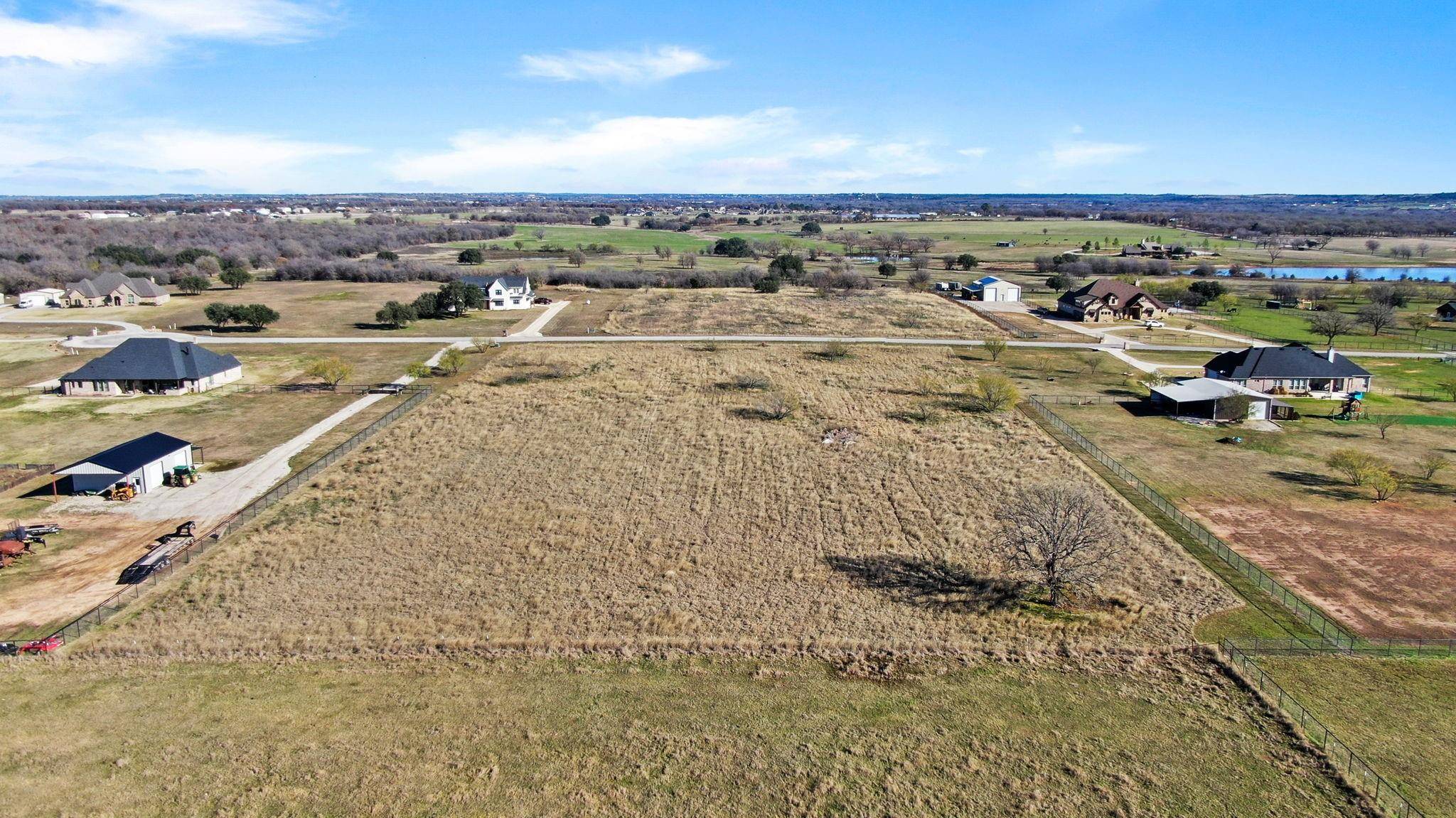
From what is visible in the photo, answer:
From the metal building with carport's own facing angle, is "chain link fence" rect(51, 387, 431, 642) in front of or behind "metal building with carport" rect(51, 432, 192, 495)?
in front

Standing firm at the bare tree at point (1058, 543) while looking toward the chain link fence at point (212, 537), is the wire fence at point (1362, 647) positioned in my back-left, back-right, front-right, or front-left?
back-left

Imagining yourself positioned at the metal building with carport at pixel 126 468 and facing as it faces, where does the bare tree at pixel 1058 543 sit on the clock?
The bare tree is roughly at 12 o'clock from the metal building with carport.

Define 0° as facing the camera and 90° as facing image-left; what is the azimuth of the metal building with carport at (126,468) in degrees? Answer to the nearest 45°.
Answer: approximately 315°

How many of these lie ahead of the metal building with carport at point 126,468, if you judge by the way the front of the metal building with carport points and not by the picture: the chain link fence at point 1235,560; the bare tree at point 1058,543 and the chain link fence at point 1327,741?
3

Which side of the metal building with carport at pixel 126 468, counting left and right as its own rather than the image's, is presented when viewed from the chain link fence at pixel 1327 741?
front

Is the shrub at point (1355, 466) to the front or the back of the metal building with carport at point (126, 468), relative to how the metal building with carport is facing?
to the front

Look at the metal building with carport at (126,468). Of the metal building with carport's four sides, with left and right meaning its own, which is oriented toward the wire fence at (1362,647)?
front

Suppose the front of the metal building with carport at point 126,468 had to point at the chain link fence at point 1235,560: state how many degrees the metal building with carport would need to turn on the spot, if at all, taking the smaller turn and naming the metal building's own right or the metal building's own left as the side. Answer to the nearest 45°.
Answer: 0° — it already faces it
